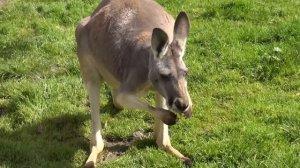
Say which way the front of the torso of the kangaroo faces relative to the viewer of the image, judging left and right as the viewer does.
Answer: facing the viewer and to the right of the viewer
